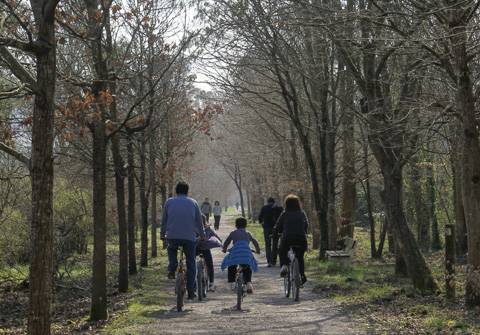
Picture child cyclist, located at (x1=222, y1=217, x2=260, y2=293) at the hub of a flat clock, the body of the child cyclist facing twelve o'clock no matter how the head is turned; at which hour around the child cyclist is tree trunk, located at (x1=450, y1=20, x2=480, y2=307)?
The tree trunk is roughly at 4 o'clock from the child cyclist.

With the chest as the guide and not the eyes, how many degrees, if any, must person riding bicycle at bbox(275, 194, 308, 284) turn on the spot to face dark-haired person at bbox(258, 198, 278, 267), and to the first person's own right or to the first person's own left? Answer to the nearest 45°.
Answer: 0° — they already face them

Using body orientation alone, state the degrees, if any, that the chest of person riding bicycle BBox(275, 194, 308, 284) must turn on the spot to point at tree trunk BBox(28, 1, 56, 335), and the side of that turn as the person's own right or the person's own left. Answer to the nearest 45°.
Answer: approximately 135° to the person's own left

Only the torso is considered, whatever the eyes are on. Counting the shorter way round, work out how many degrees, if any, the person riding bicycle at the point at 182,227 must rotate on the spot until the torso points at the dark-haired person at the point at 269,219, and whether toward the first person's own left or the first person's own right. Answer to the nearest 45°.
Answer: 0° — they already face them

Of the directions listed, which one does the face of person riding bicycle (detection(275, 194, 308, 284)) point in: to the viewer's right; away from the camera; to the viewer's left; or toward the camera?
away from the camera

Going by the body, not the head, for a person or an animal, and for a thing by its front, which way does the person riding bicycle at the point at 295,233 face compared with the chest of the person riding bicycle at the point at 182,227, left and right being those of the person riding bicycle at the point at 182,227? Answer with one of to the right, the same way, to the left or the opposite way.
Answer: the same way

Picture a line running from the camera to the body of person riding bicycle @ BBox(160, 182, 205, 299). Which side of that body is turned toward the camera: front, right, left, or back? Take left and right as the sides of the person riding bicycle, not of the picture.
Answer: back

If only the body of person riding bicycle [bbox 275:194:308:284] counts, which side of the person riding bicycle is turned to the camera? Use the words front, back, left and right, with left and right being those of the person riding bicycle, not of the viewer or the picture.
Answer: back

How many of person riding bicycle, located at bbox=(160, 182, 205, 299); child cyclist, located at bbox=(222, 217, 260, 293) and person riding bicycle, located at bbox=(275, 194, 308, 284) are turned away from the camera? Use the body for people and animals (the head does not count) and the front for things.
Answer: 3

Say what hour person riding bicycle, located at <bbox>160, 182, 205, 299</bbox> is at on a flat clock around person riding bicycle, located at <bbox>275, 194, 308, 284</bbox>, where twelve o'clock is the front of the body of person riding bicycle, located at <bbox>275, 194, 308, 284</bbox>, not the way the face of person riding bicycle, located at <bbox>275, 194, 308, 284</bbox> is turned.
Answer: person riding bicycle, located at <bbox>160, 182, 205, 299</bbox> is roughly at 8 o'clock from person riding bicycle, located at <bbox>275, 194, 308, 284</bbox>.

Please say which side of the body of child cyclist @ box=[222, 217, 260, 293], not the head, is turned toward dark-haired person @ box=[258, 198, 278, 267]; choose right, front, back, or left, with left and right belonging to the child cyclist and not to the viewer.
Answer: front

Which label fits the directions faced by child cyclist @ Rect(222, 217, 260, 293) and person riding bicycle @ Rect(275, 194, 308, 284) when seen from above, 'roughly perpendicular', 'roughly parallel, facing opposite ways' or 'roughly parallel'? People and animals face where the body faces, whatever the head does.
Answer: roughly parallel

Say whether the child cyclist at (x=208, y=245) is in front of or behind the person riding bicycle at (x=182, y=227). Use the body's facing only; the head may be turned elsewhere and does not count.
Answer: in front

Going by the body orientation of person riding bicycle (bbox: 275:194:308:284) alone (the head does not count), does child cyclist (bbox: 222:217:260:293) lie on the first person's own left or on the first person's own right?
on the first person's own left

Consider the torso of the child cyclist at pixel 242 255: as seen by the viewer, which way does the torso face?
away from the camera

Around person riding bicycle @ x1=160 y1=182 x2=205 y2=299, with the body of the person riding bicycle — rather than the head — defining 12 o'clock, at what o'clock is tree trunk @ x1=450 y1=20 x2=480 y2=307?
The tree trunk is roughly at 4 o'clock from the person riding bicycle.

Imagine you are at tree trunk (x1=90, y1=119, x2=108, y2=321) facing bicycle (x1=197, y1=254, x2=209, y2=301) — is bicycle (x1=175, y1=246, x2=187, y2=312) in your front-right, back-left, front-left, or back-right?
front-right
